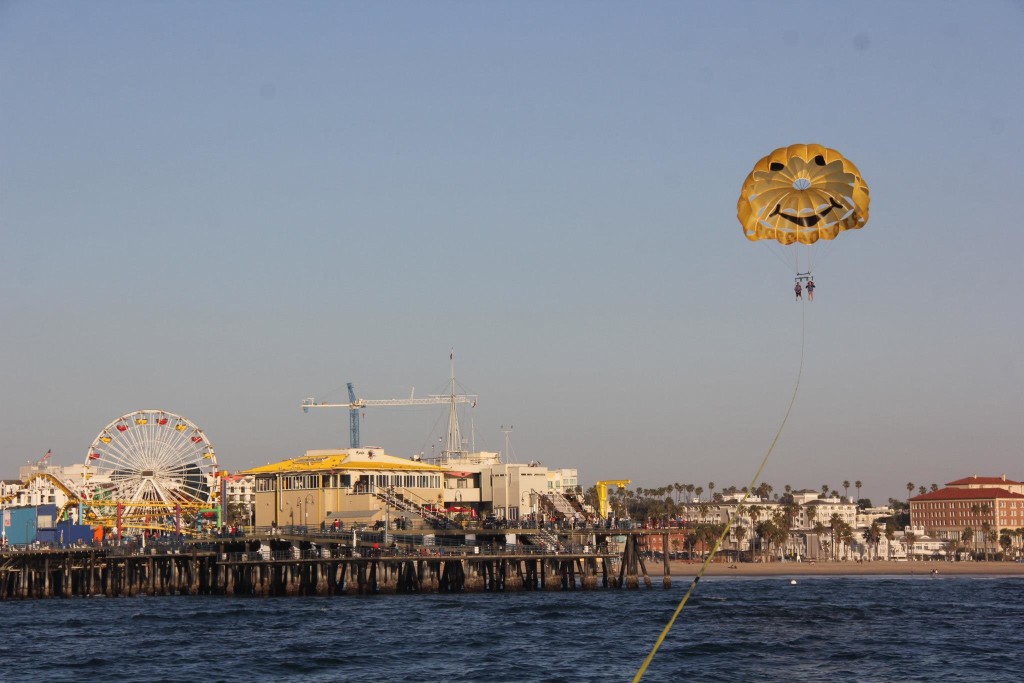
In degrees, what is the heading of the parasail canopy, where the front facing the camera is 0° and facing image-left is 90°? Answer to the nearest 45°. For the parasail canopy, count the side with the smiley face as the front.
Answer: approximately 0°
